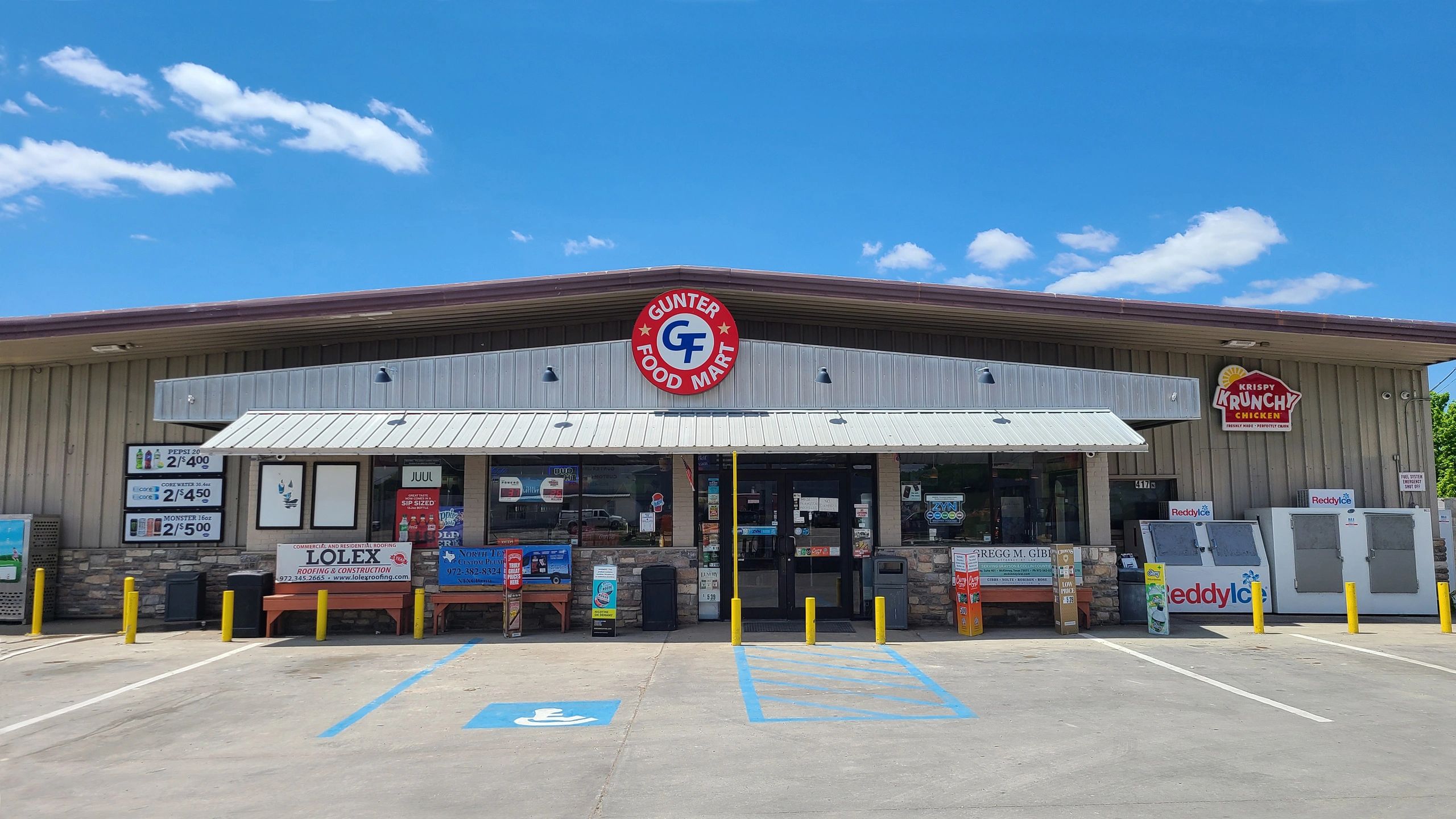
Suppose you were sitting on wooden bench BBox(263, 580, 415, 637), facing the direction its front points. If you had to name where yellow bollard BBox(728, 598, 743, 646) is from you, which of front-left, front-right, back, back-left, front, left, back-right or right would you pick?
front-left

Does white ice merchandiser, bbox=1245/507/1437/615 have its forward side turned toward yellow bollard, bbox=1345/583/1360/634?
yes

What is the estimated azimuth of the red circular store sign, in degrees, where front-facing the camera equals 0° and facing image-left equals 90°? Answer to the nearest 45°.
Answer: approximately 0°

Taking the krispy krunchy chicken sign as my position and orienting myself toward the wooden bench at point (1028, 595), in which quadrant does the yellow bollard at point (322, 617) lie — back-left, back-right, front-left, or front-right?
front-right

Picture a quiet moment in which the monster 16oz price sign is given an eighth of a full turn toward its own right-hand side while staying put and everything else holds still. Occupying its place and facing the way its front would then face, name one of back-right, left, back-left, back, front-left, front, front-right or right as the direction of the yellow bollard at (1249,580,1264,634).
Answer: left

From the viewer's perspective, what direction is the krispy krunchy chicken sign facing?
toward the camera

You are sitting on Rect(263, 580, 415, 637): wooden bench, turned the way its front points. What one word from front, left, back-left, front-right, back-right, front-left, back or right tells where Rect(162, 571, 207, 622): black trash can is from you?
back-right

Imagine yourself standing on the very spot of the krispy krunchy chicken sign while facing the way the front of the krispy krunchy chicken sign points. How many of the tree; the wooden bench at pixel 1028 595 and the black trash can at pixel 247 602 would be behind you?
1

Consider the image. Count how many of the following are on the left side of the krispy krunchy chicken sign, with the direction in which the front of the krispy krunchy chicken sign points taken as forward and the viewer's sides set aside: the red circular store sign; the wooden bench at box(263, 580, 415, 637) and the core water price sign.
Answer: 0

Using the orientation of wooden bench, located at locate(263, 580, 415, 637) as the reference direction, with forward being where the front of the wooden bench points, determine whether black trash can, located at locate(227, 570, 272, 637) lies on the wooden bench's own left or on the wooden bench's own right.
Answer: on the wooden bench's own right

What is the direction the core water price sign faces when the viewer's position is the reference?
facing the viewer

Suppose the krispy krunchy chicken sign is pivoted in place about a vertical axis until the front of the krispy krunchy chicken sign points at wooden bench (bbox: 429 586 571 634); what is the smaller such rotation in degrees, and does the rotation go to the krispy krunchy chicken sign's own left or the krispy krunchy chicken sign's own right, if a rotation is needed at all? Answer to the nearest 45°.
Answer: approximately 45° to the krispy krunchy chicken sign's own right

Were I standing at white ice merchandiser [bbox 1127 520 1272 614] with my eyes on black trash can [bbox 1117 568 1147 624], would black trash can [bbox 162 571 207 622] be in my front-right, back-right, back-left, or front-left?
front-right

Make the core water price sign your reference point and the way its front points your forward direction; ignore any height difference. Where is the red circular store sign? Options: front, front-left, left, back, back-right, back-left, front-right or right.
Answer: front-left

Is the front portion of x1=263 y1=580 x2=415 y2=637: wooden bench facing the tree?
no

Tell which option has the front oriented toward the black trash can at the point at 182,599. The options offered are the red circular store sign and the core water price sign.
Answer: the core water price sign
